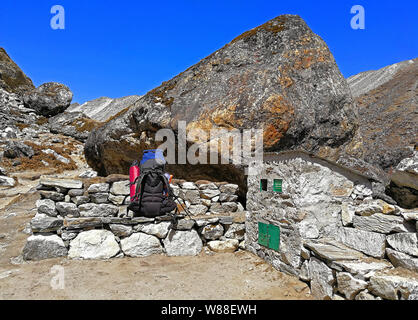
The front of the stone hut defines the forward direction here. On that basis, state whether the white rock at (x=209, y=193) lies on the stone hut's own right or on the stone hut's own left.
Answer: on the stone hut's own right

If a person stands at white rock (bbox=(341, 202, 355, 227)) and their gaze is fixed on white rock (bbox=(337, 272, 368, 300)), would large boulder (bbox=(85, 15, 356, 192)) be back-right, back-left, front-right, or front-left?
back-right

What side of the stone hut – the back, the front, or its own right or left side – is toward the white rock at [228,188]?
right

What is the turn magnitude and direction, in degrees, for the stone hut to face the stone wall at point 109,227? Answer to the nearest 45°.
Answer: approximately 45° to its right

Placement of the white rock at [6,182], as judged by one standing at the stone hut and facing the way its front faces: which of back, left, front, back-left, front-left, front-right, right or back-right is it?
front-right

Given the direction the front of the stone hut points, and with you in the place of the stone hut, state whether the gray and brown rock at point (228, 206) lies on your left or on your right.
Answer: on your right

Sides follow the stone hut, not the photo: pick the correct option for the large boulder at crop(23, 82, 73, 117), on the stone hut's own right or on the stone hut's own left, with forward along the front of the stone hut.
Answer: on the stone hut's own right

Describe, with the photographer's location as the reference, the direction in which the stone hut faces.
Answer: facing the viewer and to the left of the viewer
